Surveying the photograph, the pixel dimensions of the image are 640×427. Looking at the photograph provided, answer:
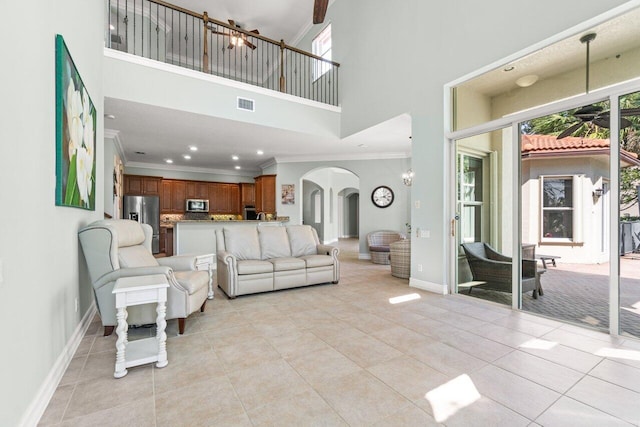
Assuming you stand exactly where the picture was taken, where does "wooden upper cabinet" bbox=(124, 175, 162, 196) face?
facing the viewer

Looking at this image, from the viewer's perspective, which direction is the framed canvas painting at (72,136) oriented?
to the viewer's right

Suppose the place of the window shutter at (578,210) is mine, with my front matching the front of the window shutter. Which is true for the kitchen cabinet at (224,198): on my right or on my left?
on my right

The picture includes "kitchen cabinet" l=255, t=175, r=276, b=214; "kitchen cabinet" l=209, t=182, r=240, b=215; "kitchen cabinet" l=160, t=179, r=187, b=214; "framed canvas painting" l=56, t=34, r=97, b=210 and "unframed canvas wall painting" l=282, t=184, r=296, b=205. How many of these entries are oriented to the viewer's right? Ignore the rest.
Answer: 1

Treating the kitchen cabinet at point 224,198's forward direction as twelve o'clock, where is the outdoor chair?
The outdoor chair is roughly at 11 o'clock from the kitchen cabinet.

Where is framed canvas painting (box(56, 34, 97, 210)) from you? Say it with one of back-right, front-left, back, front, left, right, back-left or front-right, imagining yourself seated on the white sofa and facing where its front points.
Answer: right

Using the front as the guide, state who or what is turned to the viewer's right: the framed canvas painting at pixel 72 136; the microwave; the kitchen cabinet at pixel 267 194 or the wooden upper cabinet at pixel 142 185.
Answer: the framed canvas painting

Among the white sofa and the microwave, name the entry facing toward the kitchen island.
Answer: the microwave

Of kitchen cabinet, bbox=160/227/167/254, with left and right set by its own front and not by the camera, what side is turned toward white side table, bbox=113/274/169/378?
front

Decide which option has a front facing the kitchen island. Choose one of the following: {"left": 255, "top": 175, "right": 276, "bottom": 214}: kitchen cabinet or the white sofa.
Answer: the kitchen cabinet

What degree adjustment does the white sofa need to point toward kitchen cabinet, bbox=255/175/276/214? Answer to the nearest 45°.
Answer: approximately 135° to its left

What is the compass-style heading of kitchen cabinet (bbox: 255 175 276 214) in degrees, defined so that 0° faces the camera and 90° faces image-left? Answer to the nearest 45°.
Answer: approximately 45°

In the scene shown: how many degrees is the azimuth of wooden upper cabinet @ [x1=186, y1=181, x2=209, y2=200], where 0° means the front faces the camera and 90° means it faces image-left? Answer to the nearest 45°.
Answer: approximately 0°

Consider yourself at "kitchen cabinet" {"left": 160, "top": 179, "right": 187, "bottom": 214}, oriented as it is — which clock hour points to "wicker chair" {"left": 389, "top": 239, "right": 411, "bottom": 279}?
The wicker chair is roughly at 11 o'clock from the kitchen cabinet.

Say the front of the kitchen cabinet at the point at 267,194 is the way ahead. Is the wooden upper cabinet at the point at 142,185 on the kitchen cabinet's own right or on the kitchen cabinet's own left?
on the kitchen cabinet's own right

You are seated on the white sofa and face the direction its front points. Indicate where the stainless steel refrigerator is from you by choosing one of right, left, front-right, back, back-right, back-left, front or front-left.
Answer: back
